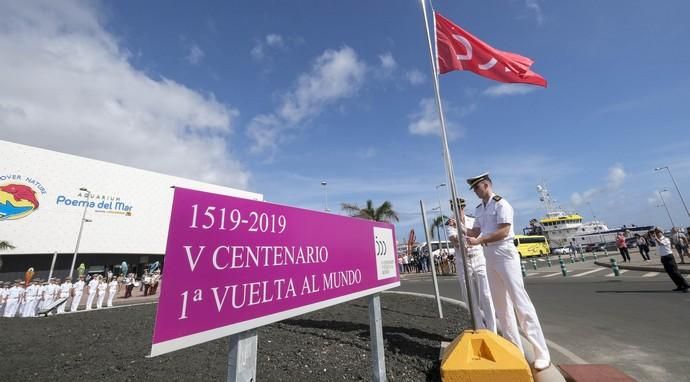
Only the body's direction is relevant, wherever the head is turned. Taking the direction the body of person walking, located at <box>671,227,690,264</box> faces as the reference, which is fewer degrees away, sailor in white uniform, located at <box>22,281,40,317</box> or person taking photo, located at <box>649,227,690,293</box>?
the sailor in white uniform

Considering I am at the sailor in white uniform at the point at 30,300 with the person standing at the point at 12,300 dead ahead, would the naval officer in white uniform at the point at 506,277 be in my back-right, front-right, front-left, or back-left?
back-left

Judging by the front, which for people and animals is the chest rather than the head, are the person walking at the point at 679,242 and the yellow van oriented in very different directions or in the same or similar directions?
very different directions
